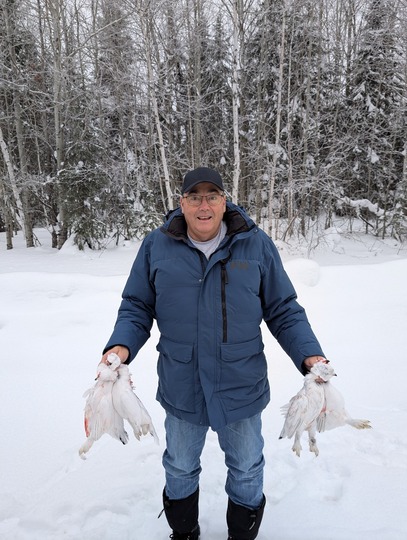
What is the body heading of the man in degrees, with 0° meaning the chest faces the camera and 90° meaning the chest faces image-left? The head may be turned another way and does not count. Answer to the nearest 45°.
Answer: approximately 0°
